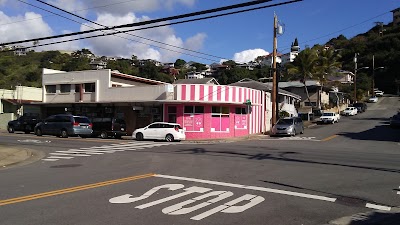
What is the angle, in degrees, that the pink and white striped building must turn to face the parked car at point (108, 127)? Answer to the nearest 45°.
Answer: approximately 90° to its right

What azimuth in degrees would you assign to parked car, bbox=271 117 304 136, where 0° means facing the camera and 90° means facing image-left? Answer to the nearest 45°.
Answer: approximately 45°

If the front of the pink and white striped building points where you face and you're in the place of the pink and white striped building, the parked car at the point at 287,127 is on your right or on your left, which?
on your left

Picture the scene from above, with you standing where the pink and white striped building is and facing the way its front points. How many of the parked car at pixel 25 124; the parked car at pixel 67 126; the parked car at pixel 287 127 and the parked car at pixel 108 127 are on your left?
1

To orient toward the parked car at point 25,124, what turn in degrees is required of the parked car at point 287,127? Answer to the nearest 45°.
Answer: approximately 45° to its right

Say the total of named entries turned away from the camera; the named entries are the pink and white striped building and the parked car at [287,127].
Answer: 0

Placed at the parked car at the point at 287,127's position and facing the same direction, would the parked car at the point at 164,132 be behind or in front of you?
in front

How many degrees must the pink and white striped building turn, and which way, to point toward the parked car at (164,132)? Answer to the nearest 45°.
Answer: approximately 45° to its right

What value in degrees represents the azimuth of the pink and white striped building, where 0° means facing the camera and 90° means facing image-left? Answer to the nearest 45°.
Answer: approximately 0°
